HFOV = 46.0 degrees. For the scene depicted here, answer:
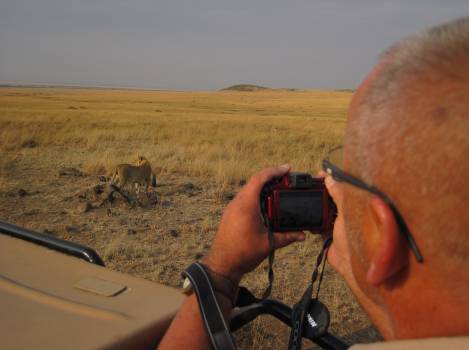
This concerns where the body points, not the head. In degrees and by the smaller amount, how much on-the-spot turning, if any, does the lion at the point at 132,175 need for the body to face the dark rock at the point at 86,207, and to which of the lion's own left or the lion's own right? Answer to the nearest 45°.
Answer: approximately 135° to the lion's own right

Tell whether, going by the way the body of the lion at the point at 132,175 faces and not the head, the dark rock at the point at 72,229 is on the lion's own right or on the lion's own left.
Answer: on the lion's own right

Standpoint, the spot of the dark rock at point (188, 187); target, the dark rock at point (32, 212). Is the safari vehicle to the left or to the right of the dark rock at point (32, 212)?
left

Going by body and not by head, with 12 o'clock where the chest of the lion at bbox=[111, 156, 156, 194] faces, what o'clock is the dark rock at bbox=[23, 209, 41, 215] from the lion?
The dark rock is roughly at 5 o'clock from the lion.

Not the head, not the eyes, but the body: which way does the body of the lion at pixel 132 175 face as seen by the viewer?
to the viewer's right

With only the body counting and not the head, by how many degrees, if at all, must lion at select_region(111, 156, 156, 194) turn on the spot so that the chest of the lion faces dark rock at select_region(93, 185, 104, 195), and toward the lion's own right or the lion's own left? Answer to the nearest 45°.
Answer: approximately 180°

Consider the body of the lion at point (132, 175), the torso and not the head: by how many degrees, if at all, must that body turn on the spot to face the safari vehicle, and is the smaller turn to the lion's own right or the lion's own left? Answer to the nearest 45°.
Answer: approximately 90° to the lion's own right

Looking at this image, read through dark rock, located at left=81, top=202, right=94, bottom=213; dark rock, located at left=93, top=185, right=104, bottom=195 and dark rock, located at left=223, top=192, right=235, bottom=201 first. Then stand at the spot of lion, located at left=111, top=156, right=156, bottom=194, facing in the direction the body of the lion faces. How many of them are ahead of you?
1
